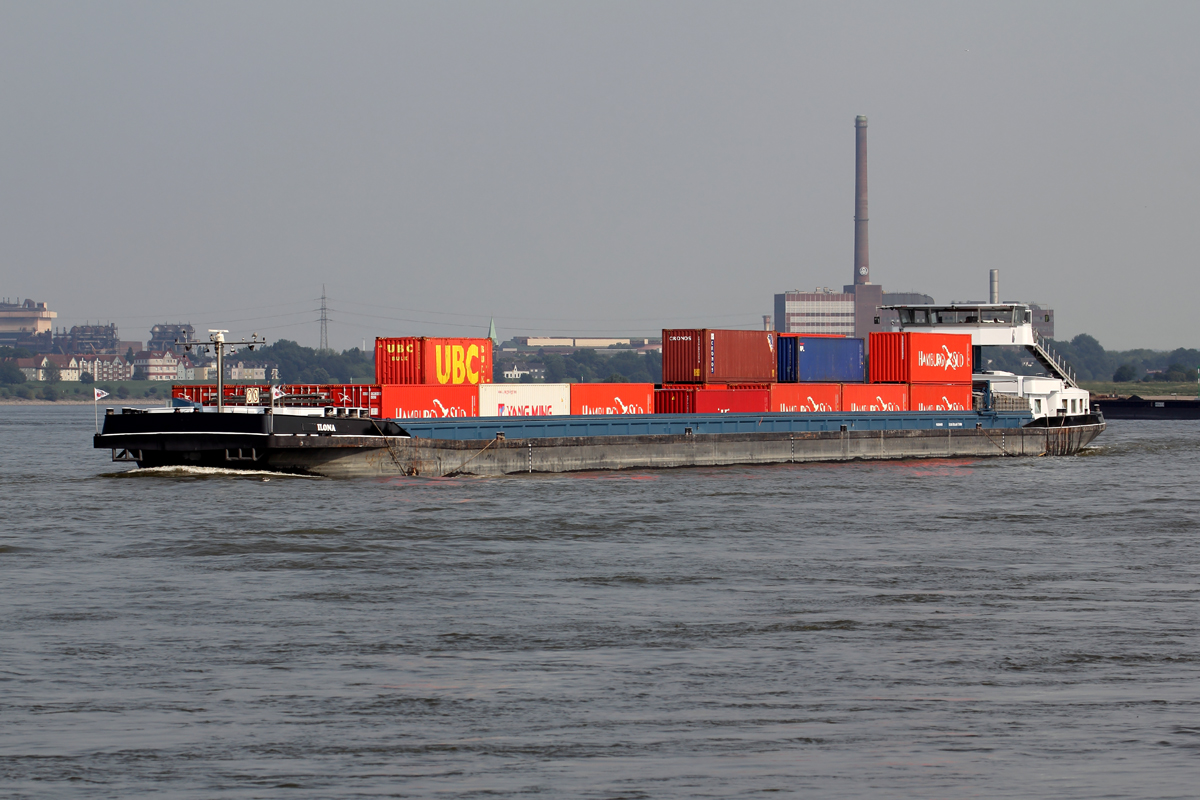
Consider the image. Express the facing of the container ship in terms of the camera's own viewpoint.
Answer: facing the viewer and to the left of the viewer

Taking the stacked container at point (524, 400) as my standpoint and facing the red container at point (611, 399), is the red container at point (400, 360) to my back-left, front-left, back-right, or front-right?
back-left
